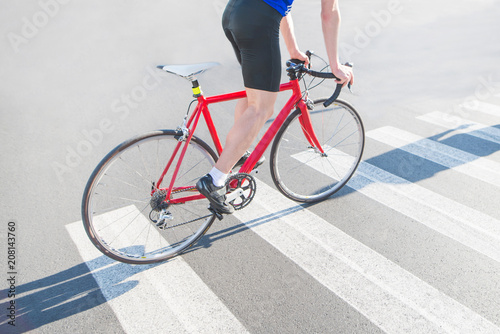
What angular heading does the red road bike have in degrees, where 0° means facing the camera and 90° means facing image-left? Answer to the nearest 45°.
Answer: approximately 225°

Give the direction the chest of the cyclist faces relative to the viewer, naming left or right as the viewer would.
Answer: facing away from the viewer and to the right of the viewer
